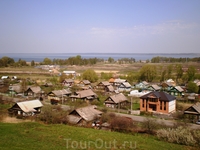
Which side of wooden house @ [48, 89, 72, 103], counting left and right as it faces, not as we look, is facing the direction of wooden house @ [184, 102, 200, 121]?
left

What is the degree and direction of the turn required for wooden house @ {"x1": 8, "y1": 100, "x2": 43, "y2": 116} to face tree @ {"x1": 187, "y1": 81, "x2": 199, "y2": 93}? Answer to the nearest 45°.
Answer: approximately 135° to its left

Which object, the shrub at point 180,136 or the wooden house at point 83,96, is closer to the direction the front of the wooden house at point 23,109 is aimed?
the shrub

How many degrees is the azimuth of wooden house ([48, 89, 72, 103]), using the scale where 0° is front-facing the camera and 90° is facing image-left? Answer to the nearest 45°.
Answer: approximately 45°

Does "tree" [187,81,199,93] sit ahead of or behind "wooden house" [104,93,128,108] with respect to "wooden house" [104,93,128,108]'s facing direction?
behind

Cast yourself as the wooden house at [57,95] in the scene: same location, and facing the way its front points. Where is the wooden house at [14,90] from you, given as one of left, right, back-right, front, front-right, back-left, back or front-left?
right

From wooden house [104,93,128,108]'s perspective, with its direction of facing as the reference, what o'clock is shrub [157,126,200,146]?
The shrub is roughly at 10 o'clock from the wooden house.

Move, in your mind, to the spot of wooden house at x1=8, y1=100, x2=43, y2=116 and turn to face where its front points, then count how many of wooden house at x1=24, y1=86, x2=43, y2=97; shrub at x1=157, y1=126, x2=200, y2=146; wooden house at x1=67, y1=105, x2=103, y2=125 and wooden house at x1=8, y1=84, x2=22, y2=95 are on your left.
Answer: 2

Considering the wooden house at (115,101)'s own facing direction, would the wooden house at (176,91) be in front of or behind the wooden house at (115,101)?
behind

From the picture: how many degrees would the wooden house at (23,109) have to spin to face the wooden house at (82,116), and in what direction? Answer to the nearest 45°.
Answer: approximately 90° to its left
